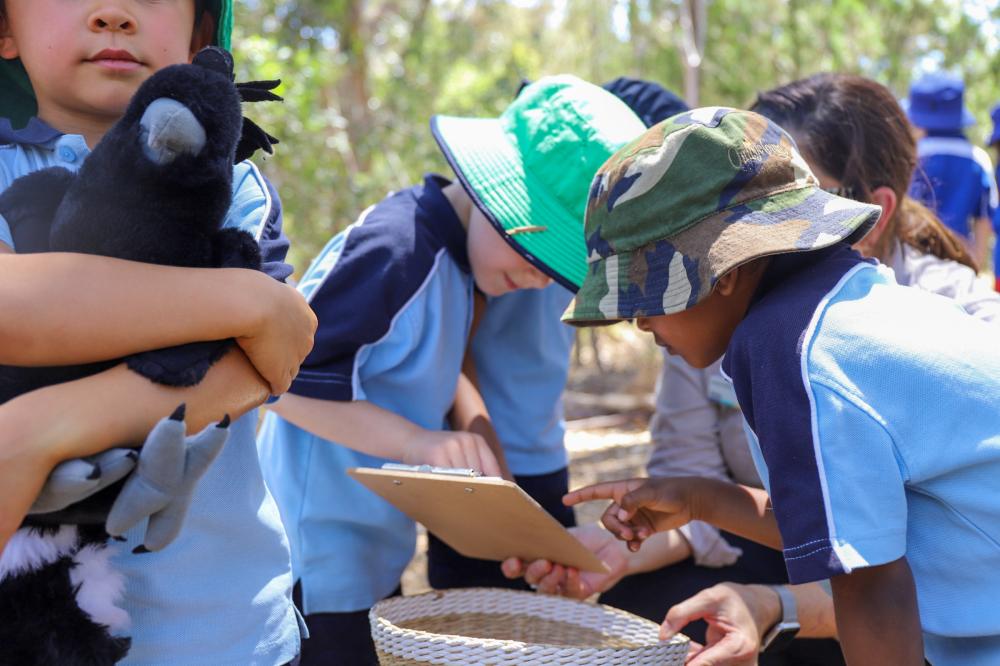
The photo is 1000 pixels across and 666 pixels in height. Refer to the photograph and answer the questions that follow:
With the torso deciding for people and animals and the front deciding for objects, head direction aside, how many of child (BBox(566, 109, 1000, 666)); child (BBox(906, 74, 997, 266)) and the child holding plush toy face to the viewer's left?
1

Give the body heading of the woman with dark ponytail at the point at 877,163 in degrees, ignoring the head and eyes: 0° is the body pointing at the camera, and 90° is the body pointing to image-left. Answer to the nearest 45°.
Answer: approximately 90°

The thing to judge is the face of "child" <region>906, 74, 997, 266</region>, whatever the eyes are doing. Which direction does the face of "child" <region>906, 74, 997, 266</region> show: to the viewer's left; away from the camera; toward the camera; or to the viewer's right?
away from the camera

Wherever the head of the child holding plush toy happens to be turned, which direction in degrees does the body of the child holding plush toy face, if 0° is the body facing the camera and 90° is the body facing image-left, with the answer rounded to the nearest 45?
approximately 0°

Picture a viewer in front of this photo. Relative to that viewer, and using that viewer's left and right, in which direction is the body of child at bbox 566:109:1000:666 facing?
facing to the left of the viewer

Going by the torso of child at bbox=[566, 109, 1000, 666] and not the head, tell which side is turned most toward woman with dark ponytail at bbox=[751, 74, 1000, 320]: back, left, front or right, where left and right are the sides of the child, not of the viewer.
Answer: right

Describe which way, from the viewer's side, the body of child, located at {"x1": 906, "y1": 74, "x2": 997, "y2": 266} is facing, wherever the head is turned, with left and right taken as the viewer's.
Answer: facing away from the viewer

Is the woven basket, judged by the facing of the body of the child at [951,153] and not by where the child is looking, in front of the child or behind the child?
behind

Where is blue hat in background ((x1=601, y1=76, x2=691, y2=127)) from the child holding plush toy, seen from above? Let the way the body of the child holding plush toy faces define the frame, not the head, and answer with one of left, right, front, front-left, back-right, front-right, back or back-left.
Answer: back-left

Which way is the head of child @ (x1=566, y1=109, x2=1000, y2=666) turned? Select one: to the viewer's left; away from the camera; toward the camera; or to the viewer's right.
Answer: to the viewer's left

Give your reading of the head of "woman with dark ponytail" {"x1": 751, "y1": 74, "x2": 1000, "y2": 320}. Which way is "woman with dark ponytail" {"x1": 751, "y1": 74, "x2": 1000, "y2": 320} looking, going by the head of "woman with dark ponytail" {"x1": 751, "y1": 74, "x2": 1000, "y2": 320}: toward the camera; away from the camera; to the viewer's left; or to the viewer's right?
to the viewer's left

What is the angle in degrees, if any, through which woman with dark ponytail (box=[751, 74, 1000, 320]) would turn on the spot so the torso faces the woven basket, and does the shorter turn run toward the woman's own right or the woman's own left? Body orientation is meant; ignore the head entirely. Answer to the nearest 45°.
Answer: approximately 45° to the woman's own left
